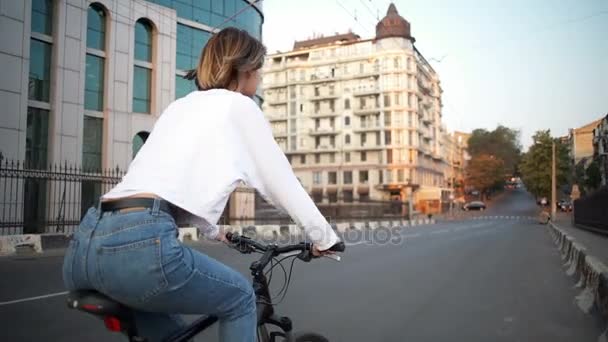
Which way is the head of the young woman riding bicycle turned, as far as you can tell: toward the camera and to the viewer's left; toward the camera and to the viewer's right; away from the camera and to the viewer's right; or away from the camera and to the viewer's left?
away from the camera and to the viewer's right

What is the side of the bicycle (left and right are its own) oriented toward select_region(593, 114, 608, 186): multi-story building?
front

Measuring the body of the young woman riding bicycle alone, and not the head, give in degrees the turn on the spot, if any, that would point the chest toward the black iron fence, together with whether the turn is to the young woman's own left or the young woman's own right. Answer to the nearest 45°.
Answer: approximately 45° to the young woman's own left

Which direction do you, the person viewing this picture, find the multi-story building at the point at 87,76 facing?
facing the viewer and to the right of the viewer

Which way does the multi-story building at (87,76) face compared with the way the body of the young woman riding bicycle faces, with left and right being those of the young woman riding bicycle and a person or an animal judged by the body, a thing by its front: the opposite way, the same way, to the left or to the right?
to the right

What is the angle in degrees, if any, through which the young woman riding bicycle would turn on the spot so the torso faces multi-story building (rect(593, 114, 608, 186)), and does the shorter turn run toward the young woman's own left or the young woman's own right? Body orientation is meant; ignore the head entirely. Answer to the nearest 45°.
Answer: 0° — they already face it

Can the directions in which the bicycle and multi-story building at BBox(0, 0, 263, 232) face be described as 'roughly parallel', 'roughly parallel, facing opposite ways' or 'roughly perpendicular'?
roughly perpendicular

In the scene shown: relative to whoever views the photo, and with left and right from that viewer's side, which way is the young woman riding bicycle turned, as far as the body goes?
facing away from the viewer and to the right of the viewer

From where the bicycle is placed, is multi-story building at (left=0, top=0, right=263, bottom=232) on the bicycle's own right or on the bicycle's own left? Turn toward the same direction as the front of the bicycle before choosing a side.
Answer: on the bicycle's own left

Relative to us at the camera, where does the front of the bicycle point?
facing away from the viewer and to the right of the viewer

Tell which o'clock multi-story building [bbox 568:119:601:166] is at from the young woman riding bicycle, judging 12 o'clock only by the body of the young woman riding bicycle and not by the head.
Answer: The multi-story building is roughly at 12 o'clock from the young woman riding bicycle.
